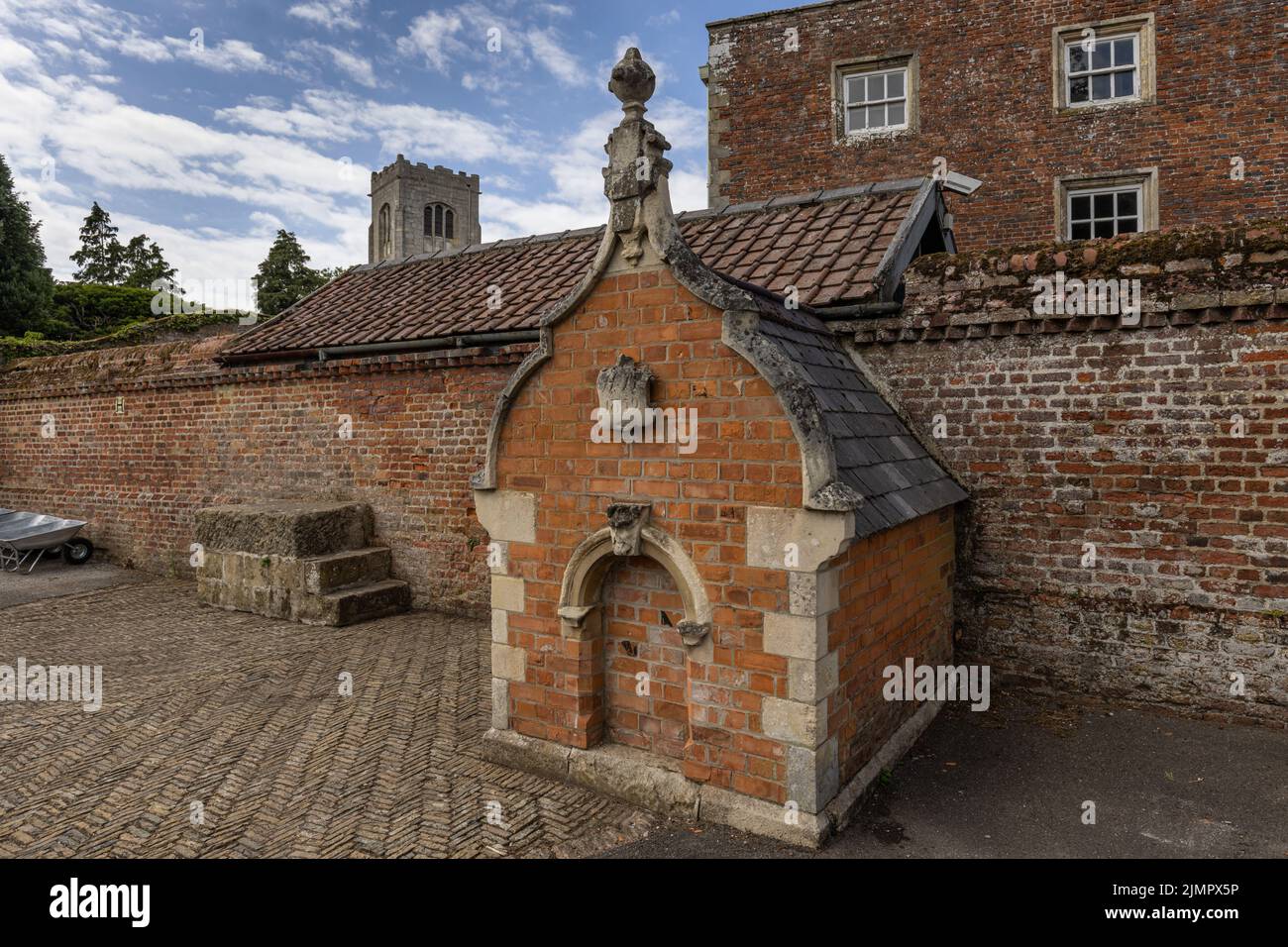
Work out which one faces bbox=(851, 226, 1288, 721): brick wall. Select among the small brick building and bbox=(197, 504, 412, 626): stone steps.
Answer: the stone steps

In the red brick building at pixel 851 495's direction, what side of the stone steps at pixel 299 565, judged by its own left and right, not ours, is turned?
front

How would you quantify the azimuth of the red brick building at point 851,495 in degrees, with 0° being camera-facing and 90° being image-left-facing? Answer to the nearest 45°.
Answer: approximately 45°

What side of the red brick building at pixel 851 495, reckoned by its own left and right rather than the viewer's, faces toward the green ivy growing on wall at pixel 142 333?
right

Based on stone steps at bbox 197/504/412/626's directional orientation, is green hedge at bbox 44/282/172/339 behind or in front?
behind

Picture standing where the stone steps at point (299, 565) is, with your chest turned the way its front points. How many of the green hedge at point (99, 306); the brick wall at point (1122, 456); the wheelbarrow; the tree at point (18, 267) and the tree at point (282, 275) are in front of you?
1

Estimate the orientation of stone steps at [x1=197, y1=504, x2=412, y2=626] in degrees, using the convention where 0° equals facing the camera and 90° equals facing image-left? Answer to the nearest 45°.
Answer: approximately 315°

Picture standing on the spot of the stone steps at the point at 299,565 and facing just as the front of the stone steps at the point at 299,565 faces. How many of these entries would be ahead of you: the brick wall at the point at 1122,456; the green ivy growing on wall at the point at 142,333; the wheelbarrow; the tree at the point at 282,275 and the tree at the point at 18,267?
1

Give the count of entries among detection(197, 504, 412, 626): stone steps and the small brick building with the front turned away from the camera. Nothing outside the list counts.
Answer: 0

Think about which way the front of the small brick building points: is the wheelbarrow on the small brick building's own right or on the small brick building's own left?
on the small brick building's own right

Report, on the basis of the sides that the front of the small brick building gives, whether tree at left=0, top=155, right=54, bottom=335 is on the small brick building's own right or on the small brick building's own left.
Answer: on the small brick building's own right

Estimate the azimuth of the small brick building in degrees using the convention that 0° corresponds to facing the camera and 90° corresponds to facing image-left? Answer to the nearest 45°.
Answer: approximately 45°

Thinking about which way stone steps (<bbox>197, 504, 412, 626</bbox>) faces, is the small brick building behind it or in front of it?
in front
